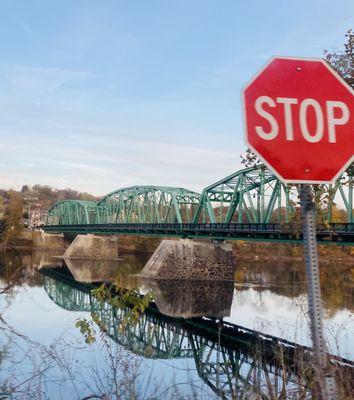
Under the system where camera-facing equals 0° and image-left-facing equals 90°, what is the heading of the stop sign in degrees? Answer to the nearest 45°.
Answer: approximately 0°
